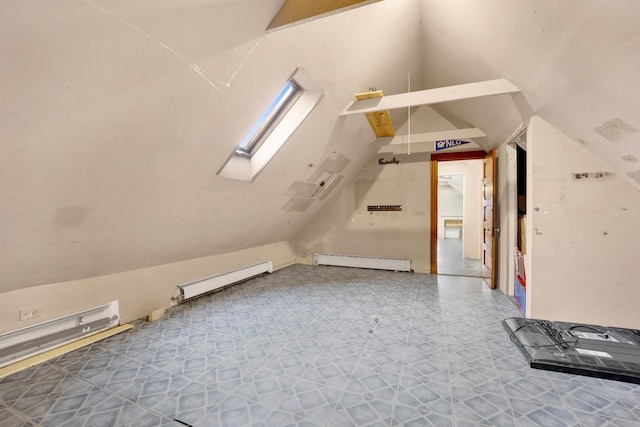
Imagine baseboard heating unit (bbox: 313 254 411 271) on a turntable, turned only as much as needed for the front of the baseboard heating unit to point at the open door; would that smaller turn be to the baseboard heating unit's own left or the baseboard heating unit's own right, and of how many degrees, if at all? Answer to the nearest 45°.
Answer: approximately 45° to the baseboard heating unit's own left

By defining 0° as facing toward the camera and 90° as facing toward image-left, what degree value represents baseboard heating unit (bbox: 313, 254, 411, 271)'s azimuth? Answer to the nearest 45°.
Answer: approximately 0°

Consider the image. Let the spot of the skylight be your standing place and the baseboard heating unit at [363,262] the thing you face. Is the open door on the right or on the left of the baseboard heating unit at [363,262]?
right

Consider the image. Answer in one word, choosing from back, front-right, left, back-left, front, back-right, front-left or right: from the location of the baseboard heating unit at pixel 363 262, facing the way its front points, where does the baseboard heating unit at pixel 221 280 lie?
front-right

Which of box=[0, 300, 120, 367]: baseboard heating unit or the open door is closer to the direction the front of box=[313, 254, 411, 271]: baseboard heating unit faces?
the baseboard heating unit

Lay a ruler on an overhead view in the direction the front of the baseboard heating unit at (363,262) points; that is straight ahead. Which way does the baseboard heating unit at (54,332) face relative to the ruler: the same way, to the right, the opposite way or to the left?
to the left

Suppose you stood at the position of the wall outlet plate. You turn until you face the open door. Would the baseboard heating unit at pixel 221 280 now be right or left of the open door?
left

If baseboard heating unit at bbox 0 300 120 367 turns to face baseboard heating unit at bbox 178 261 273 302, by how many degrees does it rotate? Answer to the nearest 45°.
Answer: approximately 45° to its left

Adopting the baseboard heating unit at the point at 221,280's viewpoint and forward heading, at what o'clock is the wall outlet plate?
The wall outlet plate is roughly at 3 o'clock from the baseboard heating unit.

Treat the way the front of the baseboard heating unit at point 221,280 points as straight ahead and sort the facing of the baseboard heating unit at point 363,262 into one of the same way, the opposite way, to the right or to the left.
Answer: to the right
